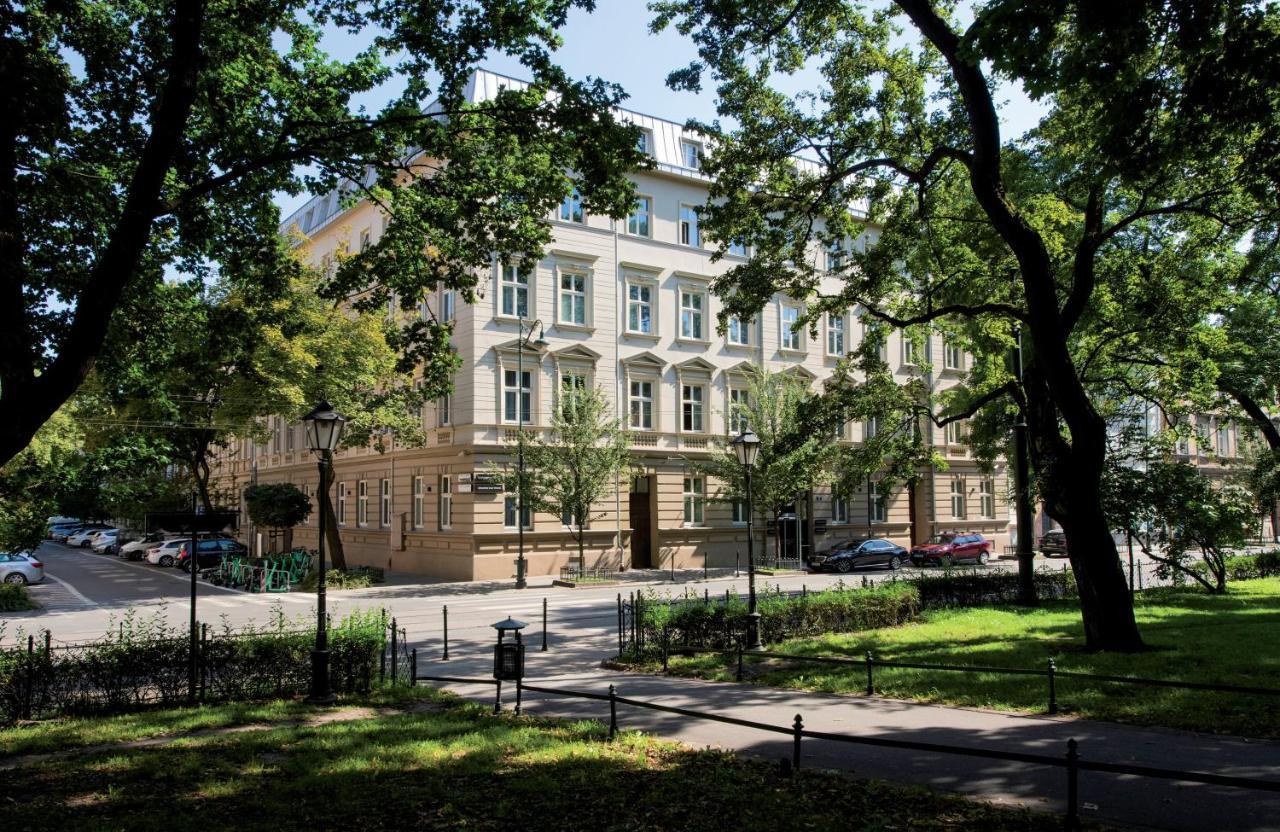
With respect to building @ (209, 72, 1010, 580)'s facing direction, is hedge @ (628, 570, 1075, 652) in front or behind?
in front

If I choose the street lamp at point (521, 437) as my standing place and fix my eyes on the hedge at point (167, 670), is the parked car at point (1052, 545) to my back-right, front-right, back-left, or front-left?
back-left

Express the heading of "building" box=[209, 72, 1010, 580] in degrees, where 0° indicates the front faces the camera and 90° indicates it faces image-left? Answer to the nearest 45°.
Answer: approximately 315°

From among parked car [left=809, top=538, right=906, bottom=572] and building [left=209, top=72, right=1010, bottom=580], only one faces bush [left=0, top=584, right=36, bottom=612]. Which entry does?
the parked car

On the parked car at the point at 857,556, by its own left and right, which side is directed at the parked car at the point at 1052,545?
back

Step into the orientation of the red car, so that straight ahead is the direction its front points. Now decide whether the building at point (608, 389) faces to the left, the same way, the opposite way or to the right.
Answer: to the left

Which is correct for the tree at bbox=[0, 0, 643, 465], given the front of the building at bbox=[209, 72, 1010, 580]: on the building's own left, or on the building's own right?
on the building's own right

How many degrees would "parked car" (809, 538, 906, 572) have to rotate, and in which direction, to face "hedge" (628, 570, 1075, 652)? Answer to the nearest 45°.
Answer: approximately 45° to its left

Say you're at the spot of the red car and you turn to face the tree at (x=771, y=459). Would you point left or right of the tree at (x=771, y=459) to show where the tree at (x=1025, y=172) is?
left

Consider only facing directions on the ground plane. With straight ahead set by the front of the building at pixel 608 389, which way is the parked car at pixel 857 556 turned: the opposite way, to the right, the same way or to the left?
to the right
